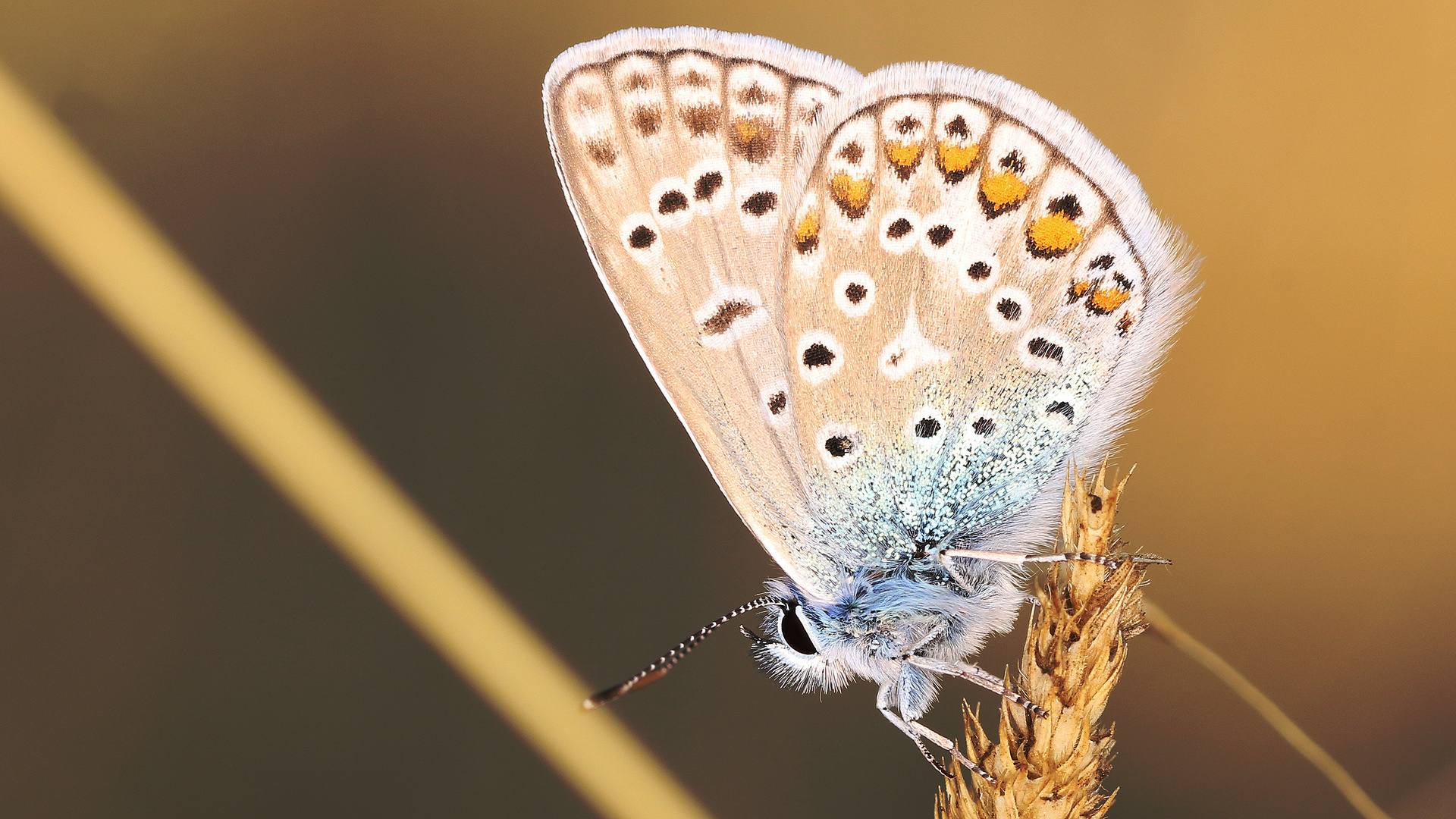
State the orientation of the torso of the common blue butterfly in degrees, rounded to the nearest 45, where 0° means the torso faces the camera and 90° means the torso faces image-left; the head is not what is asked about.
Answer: approximately 90°

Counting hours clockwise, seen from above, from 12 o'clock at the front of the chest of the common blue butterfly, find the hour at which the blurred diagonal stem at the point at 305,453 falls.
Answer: The blurred diagonal stem is roughly at 1 o'clock from the common blue butterfly.
